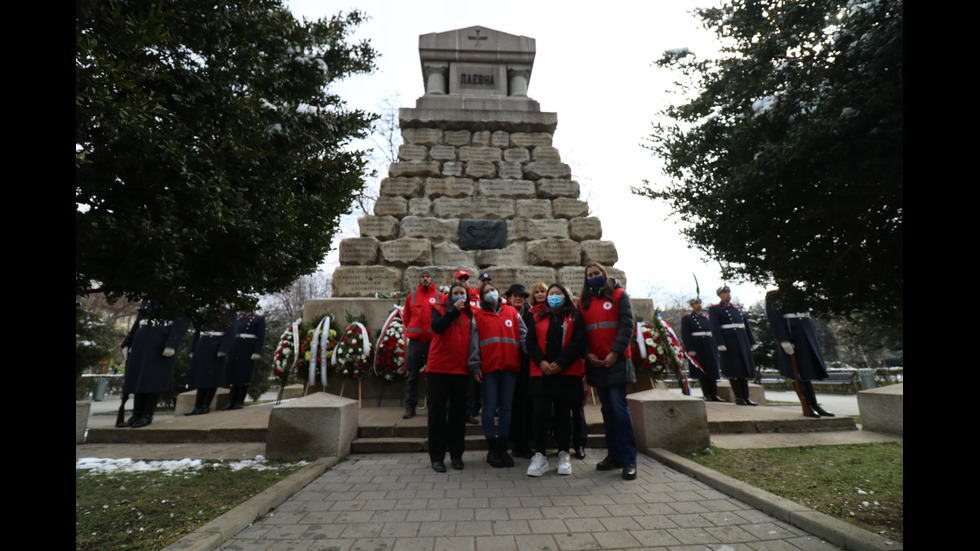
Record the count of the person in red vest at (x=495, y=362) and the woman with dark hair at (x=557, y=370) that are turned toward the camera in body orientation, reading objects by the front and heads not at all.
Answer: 2

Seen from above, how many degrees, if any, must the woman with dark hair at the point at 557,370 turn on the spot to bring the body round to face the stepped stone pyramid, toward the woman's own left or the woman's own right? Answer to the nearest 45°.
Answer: approximately 180°

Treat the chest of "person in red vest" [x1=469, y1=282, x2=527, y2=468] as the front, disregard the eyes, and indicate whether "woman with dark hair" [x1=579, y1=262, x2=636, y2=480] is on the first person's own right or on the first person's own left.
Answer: on the first person's own left

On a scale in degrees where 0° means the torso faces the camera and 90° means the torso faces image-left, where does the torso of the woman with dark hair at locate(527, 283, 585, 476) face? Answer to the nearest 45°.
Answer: approximately 0°
